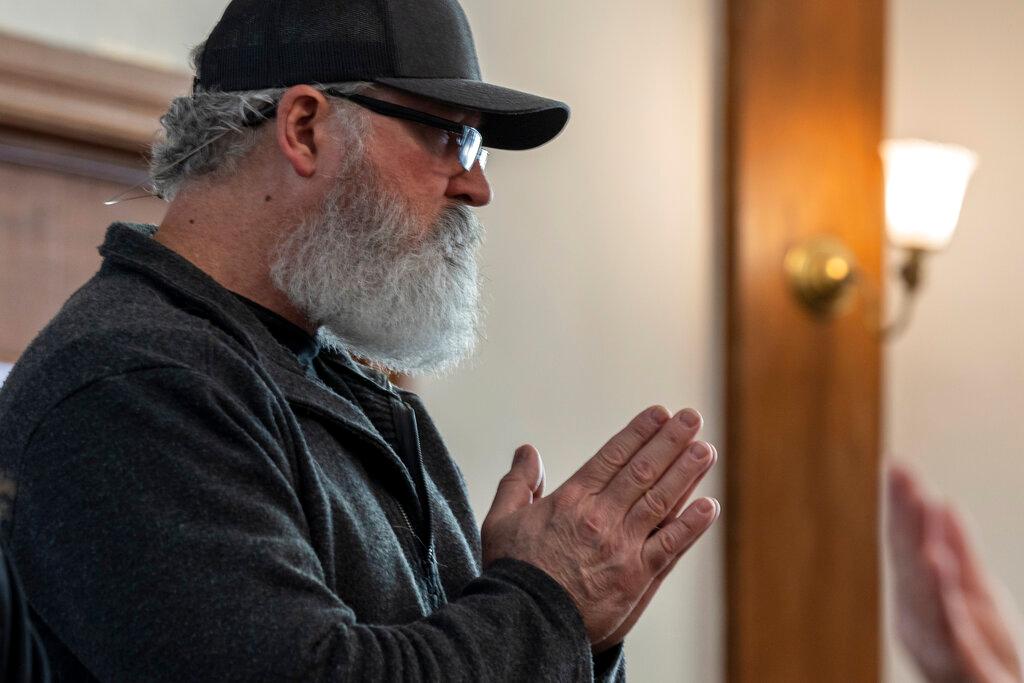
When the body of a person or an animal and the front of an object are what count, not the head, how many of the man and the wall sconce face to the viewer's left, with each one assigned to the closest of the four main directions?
0

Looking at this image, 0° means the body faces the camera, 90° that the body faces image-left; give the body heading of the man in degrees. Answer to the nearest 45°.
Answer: approximately 270°

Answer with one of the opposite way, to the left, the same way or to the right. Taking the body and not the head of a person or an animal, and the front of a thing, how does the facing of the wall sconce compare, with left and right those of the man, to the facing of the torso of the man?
to the right

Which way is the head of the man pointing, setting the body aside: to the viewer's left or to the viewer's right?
to the viewer's right

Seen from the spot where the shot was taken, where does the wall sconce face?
facing the viewer and to the right of the viewer

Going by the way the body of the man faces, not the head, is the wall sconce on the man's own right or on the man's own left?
on the man's own left

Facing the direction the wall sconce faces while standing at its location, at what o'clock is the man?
The man is roughly at 2 o'clock from the wall sconce.
